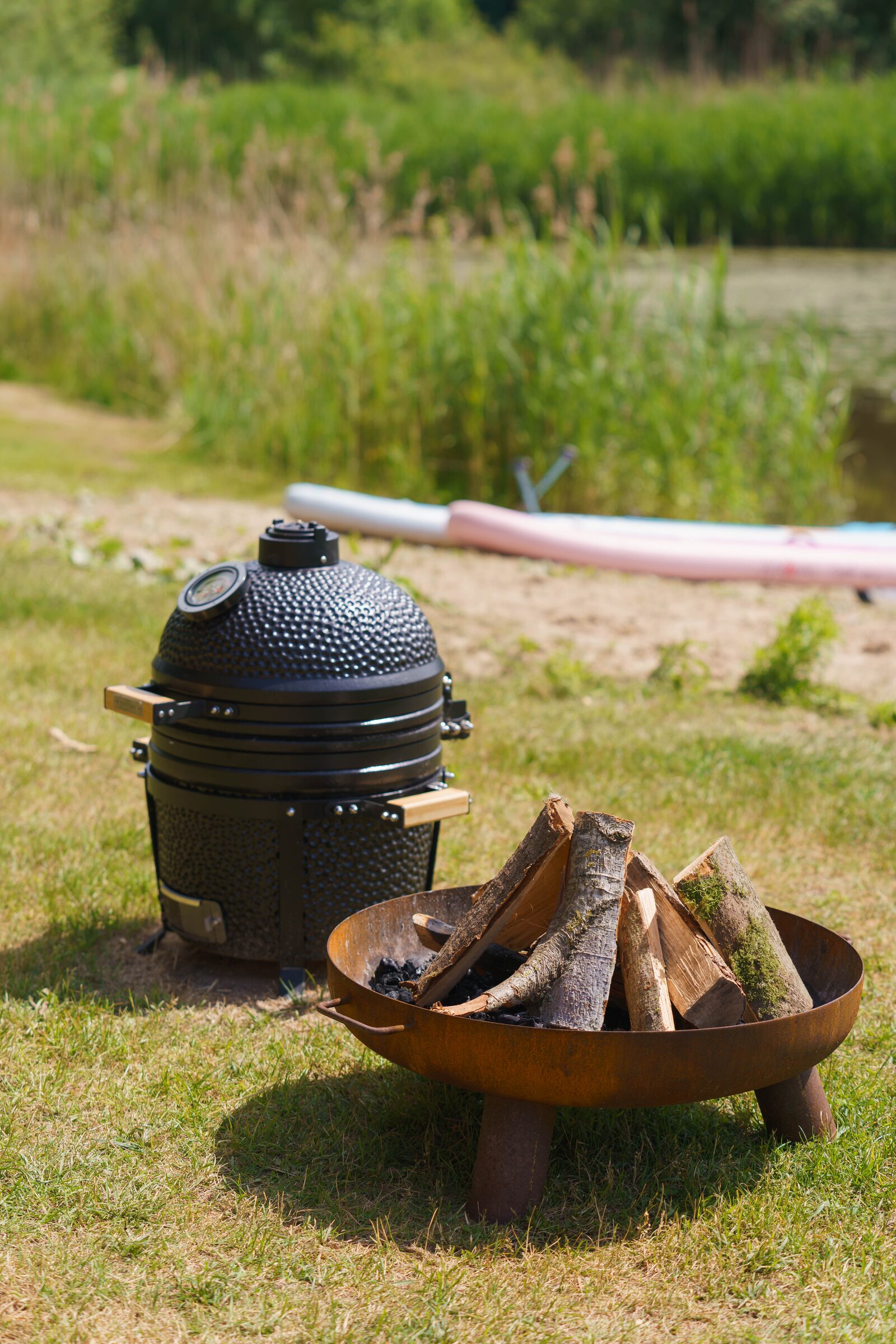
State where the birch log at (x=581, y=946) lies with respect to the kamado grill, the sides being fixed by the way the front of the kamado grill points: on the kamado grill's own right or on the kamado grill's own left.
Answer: on the kamado grill's own left

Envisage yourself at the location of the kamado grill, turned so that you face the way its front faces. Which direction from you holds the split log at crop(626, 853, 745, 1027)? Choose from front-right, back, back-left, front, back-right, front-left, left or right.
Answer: left

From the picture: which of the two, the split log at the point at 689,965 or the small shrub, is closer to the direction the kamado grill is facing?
the split log

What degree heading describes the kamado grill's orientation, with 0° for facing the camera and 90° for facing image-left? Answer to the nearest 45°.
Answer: approximately 45°

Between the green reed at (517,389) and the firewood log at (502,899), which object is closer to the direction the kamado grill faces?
the firewood log

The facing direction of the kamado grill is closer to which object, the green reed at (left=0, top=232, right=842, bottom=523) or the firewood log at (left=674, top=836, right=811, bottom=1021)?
the firewood log

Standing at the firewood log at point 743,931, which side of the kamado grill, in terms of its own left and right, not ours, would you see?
left

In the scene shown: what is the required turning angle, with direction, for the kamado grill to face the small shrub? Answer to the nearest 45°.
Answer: approximately 180°

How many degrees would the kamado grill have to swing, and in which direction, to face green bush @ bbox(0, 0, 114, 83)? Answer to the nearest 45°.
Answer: approximately 135° to its right

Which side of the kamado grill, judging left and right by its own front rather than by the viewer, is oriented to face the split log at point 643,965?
left

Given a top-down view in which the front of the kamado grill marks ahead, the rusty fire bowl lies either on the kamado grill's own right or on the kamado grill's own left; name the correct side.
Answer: on the kamado grill's own left

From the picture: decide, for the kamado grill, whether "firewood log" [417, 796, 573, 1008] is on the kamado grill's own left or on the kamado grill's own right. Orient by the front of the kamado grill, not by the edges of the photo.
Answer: on the kamado grill's own left

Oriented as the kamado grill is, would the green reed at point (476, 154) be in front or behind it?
behind

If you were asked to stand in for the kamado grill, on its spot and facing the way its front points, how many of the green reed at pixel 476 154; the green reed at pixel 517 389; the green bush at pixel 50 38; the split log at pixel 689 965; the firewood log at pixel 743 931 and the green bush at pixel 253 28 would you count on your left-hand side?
2

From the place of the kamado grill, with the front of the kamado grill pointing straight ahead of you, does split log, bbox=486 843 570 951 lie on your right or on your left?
on your left
